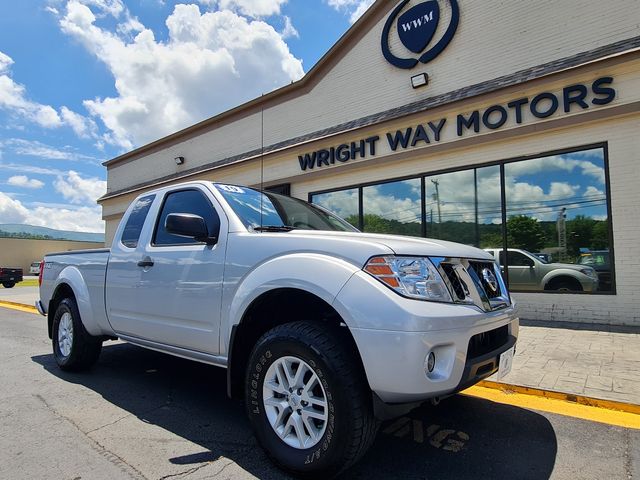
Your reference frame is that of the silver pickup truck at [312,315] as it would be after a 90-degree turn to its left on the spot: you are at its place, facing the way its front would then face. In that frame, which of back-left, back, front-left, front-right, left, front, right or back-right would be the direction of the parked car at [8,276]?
left

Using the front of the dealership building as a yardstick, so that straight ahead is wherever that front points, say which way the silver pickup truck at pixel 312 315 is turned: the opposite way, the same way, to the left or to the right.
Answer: to the left

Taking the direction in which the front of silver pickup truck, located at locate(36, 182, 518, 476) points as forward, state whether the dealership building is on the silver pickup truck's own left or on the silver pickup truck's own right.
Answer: on the silver pickup truck's own left

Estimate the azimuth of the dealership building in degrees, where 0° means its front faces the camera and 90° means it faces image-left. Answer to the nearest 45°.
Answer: approximately 45°

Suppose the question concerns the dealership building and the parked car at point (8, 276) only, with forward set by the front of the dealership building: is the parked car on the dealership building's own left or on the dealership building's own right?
on the dealership building's own right

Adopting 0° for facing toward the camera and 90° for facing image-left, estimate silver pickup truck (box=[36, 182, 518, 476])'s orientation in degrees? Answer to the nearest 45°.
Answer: approximately 315°
